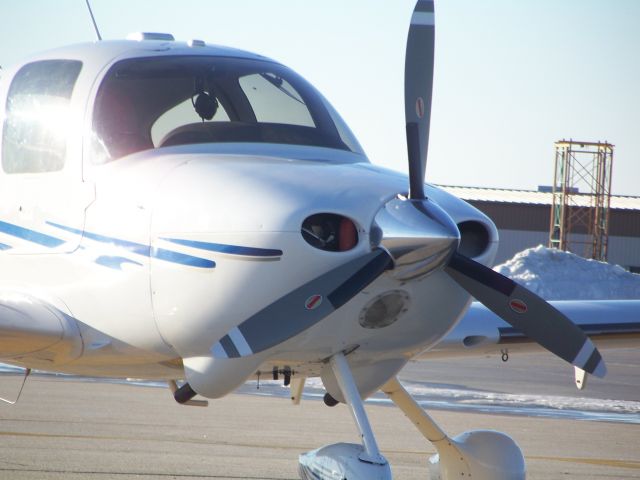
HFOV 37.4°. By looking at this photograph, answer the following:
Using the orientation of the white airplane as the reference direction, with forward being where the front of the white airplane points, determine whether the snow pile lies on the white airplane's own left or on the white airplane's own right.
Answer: on the white airplane's own left

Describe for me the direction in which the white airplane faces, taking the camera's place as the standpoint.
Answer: facing the viewer and to the right of the viewer
